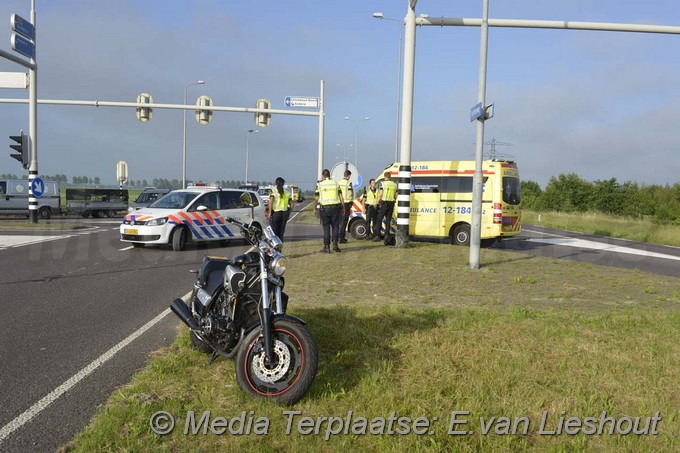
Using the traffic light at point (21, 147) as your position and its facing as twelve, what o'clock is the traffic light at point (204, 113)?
the traffic light at point (204, 113) is roughly at 6 o'clock from the traffic light at point (21, 147).

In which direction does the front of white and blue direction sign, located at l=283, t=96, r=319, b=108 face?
toward the camera

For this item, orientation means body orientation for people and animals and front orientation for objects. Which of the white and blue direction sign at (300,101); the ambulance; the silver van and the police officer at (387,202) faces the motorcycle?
the white and blue direction sign

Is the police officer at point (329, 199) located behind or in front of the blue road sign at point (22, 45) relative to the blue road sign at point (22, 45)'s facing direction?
in front

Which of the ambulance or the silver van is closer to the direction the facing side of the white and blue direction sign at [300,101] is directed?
the ambulance

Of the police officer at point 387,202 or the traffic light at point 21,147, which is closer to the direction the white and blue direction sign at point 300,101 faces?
the police officer

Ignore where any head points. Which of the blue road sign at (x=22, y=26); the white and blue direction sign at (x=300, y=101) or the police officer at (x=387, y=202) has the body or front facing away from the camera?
the police officer

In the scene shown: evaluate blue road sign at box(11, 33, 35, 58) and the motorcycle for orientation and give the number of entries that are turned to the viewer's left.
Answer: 0
